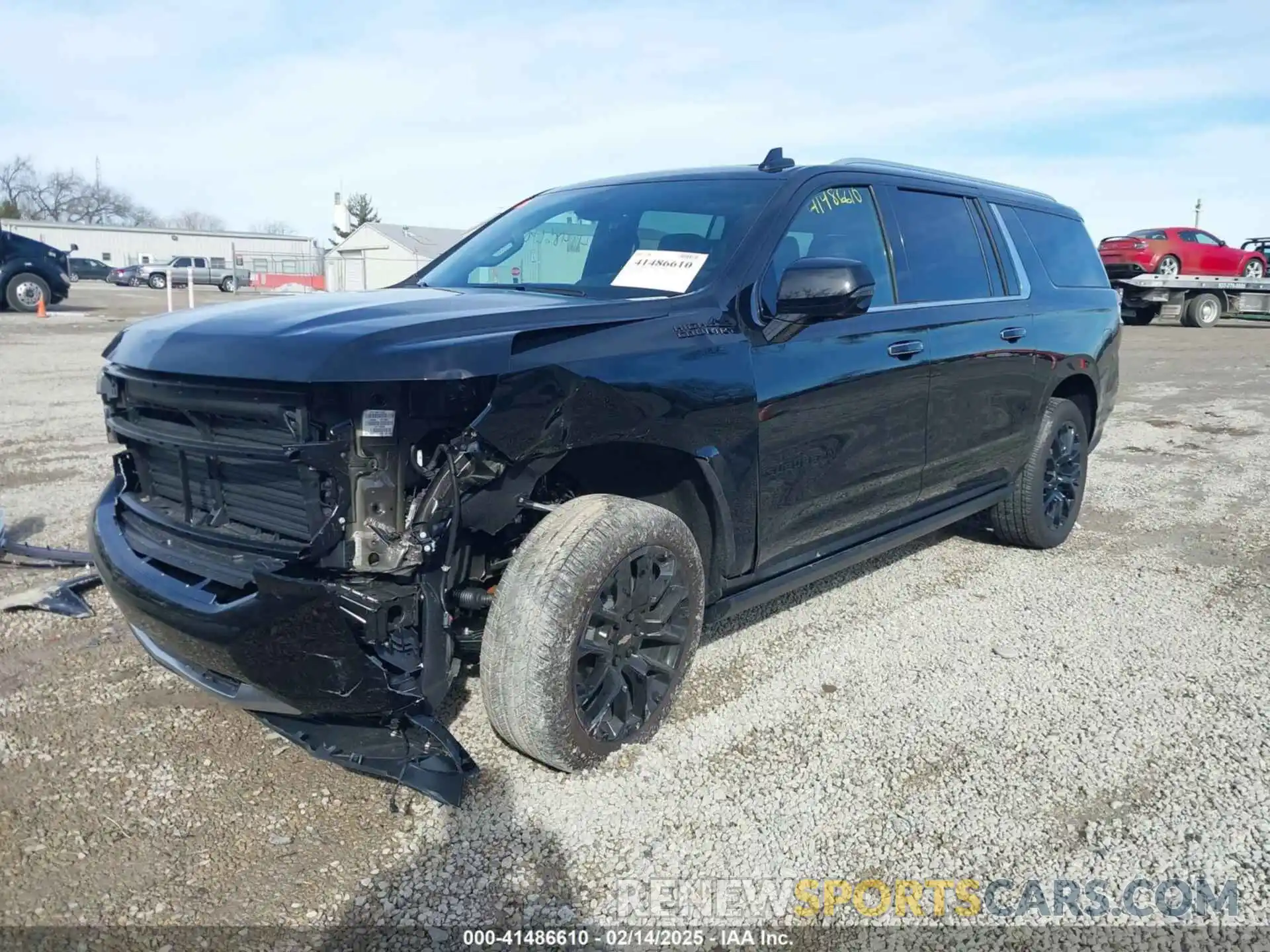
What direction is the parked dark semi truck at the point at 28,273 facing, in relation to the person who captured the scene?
facing to the right of the viewer

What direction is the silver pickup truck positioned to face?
to the viewer's left

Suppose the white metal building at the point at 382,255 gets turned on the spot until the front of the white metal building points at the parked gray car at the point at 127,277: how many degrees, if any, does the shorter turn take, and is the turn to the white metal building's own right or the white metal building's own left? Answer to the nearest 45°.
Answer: approximately 45° to the white metal building's own right

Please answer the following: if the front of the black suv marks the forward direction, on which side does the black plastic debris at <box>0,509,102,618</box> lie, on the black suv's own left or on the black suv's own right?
on the black suv's own right

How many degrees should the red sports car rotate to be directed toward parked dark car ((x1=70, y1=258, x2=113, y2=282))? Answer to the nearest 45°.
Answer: approximately 135° to its left

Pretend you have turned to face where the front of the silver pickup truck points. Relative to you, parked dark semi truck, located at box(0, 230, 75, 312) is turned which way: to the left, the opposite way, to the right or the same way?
the opposite way

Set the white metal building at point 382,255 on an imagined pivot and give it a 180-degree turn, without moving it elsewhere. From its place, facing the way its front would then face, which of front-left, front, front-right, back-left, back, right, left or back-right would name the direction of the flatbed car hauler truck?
right

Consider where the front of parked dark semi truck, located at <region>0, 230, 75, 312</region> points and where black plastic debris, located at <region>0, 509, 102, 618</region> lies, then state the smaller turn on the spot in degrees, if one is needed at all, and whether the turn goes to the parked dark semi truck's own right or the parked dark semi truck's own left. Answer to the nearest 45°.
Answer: approximately 90° to the parked dark semi truck's own right

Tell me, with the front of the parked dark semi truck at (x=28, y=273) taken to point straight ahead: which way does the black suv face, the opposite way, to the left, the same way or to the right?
the opposite way

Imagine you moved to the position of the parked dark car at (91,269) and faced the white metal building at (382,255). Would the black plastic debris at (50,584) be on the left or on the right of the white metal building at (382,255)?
right

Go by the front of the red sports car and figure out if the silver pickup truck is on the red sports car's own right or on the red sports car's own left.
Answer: on the red sports car's own left

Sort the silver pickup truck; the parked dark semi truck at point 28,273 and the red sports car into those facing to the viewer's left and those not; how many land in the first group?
1

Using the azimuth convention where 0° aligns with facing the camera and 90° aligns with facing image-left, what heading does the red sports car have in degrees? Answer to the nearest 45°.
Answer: approximately 225°

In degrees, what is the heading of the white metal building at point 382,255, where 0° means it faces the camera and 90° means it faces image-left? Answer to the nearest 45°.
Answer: approximately 45°

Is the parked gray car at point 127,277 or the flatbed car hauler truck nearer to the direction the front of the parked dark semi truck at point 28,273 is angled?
the flatbed car hauler truck
